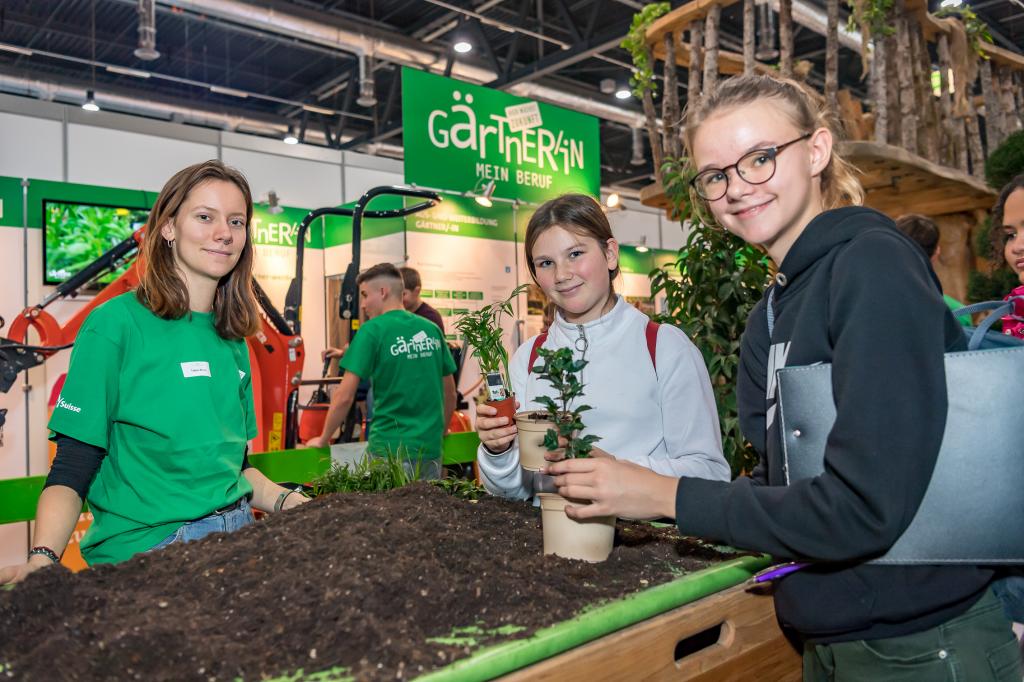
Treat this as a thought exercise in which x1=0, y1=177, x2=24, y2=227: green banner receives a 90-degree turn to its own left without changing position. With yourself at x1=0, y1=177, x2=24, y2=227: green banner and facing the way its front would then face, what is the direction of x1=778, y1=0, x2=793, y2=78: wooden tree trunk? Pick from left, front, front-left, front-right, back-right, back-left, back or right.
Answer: front-right

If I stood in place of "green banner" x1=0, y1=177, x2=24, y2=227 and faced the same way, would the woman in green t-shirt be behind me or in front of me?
in front

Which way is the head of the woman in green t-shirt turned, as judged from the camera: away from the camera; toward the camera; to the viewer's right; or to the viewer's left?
toward the camera

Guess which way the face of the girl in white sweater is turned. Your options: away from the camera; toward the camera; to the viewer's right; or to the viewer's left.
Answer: toward the camera

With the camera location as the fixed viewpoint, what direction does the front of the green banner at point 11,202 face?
facing the viewer

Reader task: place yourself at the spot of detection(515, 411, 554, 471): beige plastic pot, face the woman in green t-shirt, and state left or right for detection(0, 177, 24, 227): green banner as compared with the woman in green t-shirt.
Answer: right

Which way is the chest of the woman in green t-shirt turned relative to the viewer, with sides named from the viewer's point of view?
facing the viewer and to the right of the viewer

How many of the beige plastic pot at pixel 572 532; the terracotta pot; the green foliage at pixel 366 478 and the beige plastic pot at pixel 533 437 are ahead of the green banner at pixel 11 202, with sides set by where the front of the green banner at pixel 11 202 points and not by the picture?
4

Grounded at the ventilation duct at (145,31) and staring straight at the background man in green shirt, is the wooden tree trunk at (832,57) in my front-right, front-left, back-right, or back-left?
front-left

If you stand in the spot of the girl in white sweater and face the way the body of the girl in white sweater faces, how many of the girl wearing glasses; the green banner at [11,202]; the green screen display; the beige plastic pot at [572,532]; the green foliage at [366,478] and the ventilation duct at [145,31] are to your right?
4

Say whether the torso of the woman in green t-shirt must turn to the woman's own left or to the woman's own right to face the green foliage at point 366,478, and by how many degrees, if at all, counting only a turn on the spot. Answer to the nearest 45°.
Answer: approximately 90° to the woman's own left
